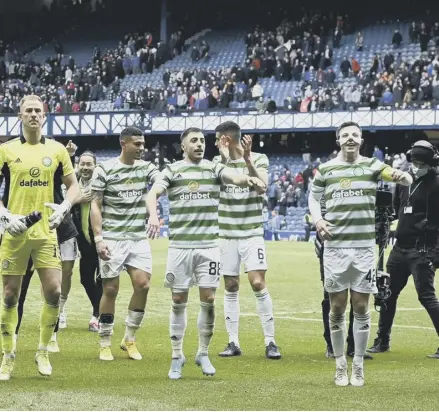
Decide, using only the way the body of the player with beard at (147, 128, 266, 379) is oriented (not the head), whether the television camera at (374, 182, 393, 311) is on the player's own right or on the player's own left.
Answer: on the player's own left

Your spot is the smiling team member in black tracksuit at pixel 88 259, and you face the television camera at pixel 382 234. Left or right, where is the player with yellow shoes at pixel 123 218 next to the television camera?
right

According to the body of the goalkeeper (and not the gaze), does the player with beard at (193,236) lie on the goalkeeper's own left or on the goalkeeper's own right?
on the goalkeeper's own left

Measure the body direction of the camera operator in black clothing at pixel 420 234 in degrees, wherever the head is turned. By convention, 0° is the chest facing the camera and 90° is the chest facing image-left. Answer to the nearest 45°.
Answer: approximately 45°

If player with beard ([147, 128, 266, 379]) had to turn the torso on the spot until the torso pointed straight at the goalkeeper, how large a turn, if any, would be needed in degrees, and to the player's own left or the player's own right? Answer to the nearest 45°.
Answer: approximately 90° to the player's own right

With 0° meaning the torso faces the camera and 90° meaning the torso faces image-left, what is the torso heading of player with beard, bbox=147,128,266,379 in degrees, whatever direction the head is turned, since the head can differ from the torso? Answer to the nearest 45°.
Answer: approximately 0°

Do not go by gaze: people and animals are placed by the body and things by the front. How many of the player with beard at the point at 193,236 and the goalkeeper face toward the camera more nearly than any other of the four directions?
2
